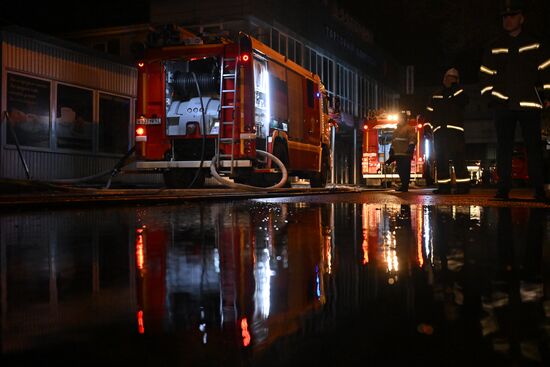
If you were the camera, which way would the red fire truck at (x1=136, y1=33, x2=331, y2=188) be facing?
facing away from the viewer and to the right of the viewer

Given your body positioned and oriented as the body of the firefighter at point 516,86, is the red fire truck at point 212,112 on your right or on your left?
on your right

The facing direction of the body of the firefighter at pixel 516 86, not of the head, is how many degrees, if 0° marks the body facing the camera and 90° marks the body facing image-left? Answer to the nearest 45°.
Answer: approximately 0°

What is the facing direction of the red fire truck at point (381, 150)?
away from the camera

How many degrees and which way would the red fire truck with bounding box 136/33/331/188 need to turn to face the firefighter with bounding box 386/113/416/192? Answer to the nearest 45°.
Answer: approximately 45° to its right
